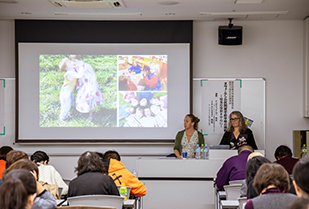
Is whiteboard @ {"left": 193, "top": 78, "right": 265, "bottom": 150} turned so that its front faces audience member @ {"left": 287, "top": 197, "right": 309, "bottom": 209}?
yes

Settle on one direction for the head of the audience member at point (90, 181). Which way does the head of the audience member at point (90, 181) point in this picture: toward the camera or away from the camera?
away from the camera

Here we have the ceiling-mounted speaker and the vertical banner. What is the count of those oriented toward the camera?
2

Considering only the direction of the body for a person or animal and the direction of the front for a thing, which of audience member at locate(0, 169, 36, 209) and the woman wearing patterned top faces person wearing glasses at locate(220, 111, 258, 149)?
the audience member

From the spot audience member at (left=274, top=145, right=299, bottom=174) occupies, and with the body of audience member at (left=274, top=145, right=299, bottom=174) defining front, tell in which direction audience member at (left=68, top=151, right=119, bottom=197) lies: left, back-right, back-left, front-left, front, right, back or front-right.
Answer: left

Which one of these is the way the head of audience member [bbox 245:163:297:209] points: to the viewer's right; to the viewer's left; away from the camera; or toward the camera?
away from the camera

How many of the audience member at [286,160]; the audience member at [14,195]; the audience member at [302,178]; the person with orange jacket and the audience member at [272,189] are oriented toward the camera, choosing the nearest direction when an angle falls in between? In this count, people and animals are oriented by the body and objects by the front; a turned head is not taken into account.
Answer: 0

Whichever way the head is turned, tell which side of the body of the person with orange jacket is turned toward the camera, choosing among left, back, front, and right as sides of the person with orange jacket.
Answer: back

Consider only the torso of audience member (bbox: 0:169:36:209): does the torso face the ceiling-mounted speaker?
yes

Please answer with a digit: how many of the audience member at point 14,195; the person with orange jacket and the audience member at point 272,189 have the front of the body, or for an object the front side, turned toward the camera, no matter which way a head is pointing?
0

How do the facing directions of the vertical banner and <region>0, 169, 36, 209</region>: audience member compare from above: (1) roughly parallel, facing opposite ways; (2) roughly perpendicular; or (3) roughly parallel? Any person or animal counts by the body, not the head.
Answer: roughly parallel, facing opposite ways

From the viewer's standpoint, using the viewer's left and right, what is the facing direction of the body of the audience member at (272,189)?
facing away from the viewer

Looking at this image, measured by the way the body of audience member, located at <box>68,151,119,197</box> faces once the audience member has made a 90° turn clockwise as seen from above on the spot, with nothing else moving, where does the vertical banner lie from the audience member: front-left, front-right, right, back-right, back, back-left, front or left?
front-left

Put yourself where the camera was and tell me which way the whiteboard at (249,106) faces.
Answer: facing the viewer

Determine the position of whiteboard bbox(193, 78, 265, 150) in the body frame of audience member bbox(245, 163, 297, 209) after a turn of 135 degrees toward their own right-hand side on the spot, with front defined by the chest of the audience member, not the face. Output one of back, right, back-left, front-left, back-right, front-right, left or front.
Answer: back-left

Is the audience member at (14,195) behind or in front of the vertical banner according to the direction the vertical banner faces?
in front

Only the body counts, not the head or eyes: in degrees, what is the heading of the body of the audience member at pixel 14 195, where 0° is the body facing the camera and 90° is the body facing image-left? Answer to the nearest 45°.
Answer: approximately 225°

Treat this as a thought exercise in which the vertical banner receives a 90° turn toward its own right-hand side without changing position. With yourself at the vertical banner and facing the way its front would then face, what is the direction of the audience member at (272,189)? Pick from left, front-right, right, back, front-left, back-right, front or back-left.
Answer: left

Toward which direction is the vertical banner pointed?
toward the camera

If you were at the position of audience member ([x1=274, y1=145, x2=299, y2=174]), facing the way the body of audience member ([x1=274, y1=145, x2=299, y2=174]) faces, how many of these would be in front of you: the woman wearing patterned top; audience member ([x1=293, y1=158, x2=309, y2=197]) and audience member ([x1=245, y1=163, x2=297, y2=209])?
1
